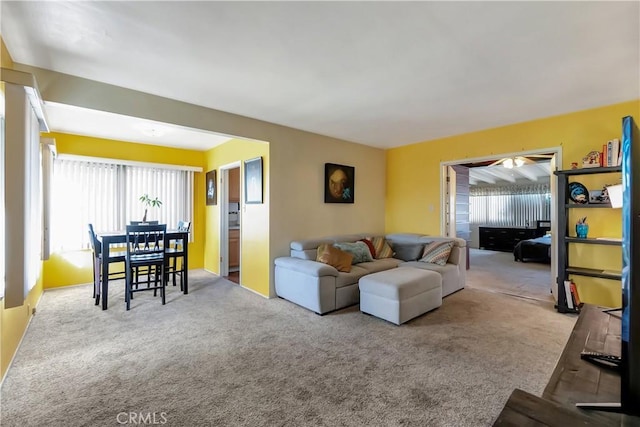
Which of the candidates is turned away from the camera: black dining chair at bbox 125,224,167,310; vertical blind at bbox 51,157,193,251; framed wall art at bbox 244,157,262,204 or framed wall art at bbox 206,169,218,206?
the black dining chair

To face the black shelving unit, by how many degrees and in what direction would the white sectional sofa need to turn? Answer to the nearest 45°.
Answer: approximately 90° to its left

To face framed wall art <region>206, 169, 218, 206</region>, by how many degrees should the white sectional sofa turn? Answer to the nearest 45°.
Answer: approximately 135° to its right

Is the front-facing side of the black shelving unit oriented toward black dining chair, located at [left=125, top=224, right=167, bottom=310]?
no

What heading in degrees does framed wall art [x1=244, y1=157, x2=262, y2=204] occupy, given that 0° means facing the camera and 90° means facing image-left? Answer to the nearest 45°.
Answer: approximately 45°

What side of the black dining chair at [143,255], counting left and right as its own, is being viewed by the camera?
back

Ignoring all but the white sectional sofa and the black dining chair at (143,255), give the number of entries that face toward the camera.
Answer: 1

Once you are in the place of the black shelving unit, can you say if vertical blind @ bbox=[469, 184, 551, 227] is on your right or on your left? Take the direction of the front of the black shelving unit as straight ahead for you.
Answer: on your right

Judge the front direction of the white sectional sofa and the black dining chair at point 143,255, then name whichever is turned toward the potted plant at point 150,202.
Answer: the black dining chair

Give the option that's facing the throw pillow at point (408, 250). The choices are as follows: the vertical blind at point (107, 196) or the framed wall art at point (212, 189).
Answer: the vertical blind
